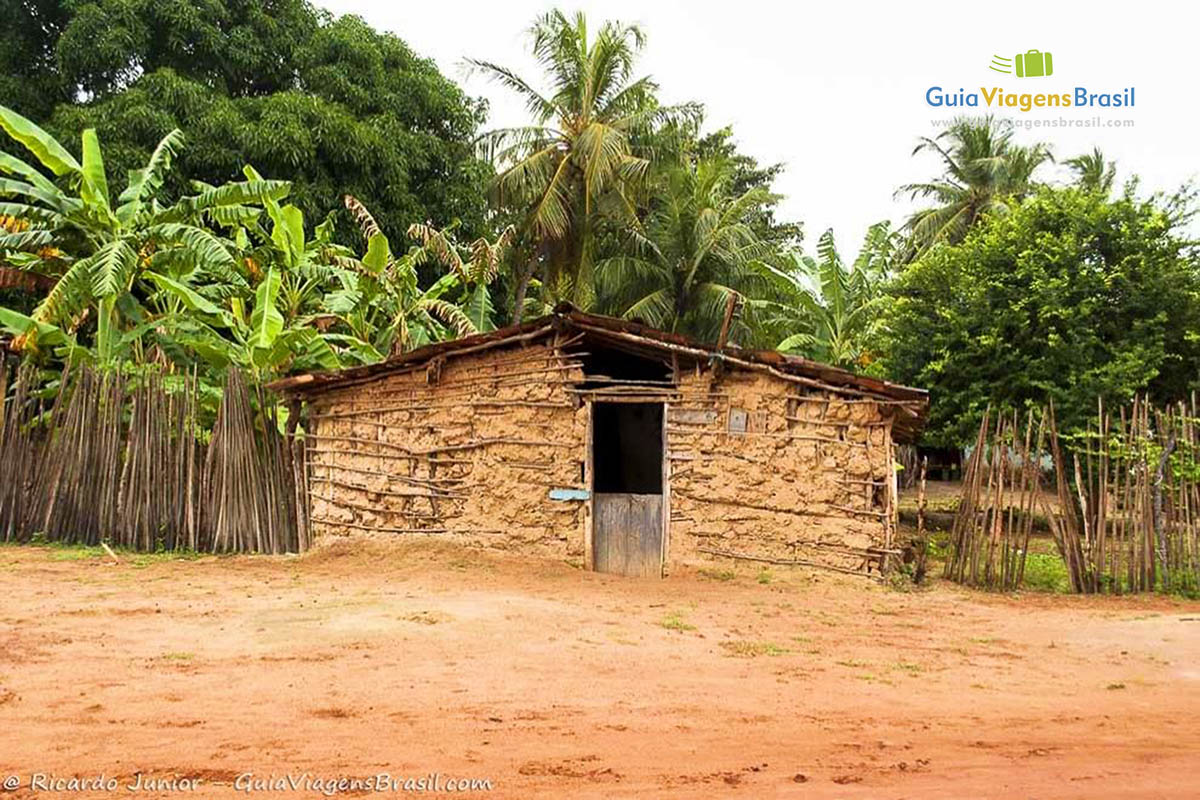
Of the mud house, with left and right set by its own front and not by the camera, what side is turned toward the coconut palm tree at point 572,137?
back

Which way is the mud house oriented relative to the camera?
toward the camera

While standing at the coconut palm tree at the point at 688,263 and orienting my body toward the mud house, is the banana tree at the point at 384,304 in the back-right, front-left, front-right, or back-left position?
front-right

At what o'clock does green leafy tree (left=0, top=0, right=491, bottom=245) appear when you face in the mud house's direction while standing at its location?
The green leafy tree is roughly at 5 o'clock from the mud house.

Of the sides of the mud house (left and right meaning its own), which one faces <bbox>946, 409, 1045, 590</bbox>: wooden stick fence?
left

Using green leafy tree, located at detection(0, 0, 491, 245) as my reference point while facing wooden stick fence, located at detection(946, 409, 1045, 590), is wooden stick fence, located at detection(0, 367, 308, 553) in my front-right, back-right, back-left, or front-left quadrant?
front-right

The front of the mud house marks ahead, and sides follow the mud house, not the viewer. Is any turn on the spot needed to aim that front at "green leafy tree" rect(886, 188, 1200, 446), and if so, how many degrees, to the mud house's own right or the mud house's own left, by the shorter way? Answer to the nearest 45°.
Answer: approximately 135° to the mud house's own left

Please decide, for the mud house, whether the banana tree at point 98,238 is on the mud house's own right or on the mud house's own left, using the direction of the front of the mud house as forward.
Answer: on the mud house's own right

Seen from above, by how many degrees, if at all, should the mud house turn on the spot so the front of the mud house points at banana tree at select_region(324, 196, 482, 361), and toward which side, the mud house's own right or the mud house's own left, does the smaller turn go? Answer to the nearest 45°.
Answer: approximately 135° to the mud house's own right

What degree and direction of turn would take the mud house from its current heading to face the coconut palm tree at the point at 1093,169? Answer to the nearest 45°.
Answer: approximately 135° to its left

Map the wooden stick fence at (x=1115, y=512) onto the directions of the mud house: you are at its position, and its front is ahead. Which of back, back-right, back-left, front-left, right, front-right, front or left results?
left

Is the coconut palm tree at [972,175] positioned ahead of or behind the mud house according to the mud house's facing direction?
behind

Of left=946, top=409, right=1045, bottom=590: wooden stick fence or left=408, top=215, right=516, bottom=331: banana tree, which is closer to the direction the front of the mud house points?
the wooden stick fence

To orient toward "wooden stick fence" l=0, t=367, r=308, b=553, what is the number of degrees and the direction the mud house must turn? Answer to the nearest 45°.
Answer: approximately 90° to its right
